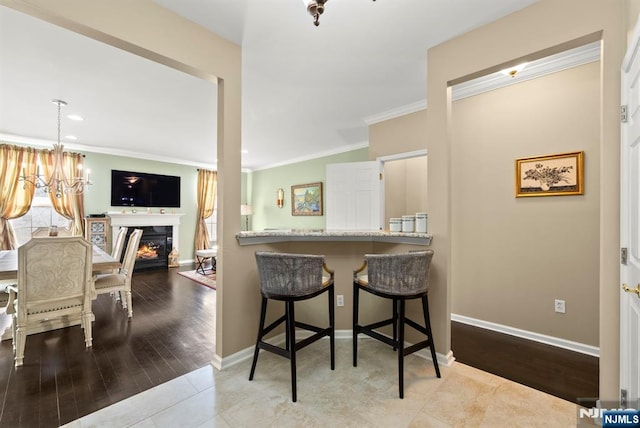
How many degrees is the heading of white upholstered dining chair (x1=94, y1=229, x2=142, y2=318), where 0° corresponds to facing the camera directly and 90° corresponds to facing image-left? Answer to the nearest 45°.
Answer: approximately 90°

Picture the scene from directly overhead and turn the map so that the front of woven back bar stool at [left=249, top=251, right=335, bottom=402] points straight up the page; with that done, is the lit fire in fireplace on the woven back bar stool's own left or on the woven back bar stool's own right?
on the woven back bar stool's own left

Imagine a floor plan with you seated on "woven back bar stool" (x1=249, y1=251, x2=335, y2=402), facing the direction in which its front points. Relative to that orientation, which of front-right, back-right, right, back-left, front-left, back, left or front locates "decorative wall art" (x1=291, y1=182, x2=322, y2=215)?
front-left

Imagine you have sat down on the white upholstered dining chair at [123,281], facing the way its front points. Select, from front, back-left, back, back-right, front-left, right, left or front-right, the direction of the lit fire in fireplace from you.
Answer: right

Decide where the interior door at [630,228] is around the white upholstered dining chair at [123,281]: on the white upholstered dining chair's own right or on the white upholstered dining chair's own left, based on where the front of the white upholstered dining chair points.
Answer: on the white upholstered dining chair's own left

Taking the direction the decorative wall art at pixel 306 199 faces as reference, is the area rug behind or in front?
in front

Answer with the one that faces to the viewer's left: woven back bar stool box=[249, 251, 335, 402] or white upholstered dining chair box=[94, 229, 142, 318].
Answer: the white upholstered dining chair

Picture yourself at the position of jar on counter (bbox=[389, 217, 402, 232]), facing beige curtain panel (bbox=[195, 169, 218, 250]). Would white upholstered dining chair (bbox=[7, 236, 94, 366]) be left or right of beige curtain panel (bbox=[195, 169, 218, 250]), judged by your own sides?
left

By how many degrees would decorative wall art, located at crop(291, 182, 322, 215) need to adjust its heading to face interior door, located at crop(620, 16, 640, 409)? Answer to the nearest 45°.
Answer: approximately 45° to its left

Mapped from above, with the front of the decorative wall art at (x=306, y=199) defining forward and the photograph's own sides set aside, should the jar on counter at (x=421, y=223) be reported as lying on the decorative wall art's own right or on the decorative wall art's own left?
on the decorative wall art's own left

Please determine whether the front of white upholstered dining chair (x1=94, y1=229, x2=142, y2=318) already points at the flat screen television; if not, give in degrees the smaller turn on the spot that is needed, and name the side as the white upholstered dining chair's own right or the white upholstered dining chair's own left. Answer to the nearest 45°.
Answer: approximately 90° to the white upholstered dining chair's own right

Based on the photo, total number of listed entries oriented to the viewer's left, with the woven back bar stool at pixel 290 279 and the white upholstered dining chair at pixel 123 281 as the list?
1

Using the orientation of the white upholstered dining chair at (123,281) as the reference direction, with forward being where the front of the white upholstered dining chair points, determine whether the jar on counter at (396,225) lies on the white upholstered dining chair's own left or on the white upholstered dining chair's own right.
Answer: on the white upholstered dining chair's own left

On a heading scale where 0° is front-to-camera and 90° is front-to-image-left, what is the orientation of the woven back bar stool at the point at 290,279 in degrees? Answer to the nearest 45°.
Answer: approximately 225°
